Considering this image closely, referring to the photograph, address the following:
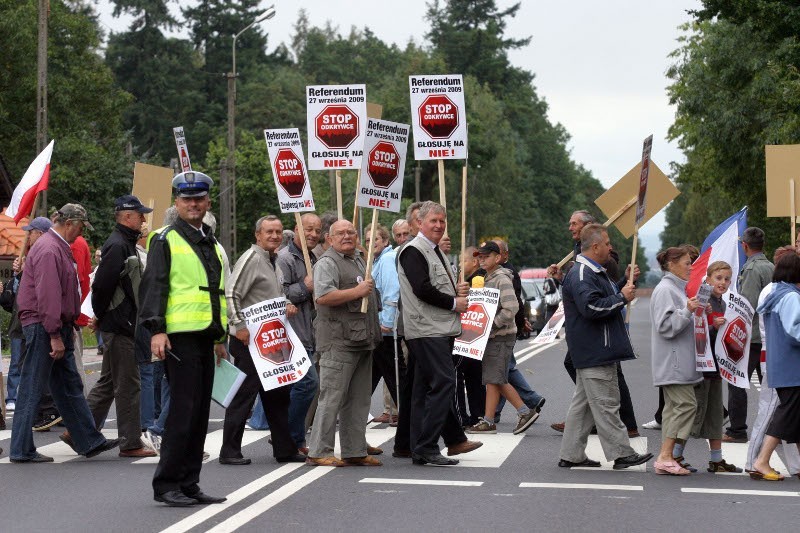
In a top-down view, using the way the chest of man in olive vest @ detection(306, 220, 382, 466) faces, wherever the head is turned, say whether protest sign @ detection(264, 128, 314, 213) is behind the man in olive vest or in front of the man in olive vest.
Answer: behind

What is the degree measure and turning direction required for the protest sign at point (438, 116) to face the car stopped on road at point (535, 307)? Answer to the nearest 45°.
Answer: approximately 180°

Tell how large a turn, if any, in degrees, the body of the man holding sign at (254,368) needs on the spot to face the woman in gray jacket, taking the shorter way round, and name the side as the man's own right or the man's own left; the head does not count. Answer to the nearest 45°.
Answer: approximately 45° to the man's own left

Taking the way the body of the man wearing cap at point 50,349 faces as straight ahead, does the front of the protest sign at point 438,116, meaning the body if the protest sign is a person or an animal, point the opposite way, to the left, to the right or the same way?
to the right

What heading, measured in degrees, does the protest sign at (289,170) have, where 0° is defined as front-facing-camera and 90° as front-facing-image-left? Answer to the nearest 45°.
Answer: approximately 0°

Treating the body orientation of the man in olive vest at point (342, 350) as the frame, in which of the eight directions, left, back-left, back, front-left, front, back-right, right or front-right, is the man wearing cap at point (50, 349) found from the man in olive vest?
back-right
